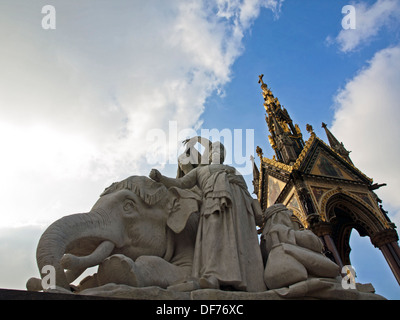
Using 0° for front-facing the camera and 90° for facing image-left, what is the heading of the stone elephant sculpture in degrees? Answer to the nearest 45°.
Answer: approximately 90°
